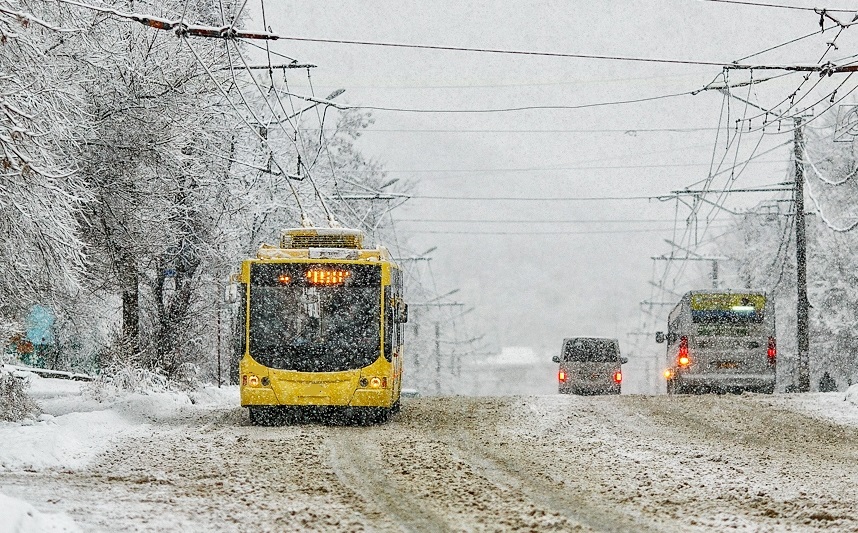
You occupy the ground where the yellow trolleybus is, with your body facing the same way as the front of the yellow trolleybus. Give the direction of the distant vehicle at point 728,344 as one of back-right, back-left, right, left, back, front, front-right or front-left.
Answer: back-left

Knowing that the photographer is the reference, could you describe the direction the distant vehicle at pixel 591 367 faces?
facing away from the viewer

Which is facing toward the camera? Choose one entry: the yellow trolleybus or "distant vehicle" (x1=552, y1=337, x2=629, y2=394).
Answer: the yellow trolleybus

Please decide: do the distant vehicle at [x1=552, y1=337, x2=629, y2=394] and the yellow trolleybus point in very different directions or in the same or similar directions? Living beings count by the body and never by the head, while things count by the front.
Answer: very different directions

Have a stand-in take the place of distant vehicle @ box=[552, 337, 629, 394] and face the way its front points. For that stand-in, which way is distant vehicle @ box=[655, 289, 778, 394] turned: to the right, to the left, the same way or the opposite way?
the same way

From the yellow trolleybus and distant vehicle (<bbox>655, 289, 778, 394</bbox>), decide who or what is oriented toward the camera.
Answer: the yellow trolleybus

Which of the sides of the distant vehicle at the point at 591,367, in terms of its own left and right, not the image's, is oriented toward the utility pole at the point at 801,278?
right

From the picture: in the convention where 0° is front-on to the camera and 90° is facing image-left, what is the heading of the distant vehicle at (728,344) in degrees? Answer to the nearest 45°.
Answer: approximately 180°

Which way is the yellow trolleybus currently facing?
toward the camera

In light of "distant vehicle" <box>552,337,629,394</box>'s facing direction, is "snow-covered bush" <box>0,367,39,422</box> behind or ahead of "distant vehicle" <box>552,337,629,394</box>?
behind

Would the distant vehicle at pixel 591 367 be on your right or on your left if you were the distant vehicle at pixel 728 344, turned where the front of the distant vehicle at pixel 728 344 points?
on your left

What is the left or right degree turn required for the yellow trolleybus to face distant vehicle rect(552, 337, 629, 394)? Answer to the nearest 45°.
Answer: approximately 135° to its left

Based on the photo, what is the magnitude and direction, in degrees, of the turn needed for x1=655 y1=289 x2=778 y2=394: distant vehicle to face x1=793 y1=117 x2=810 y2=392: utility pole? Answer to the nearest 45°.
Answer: approximately 45° to its right
